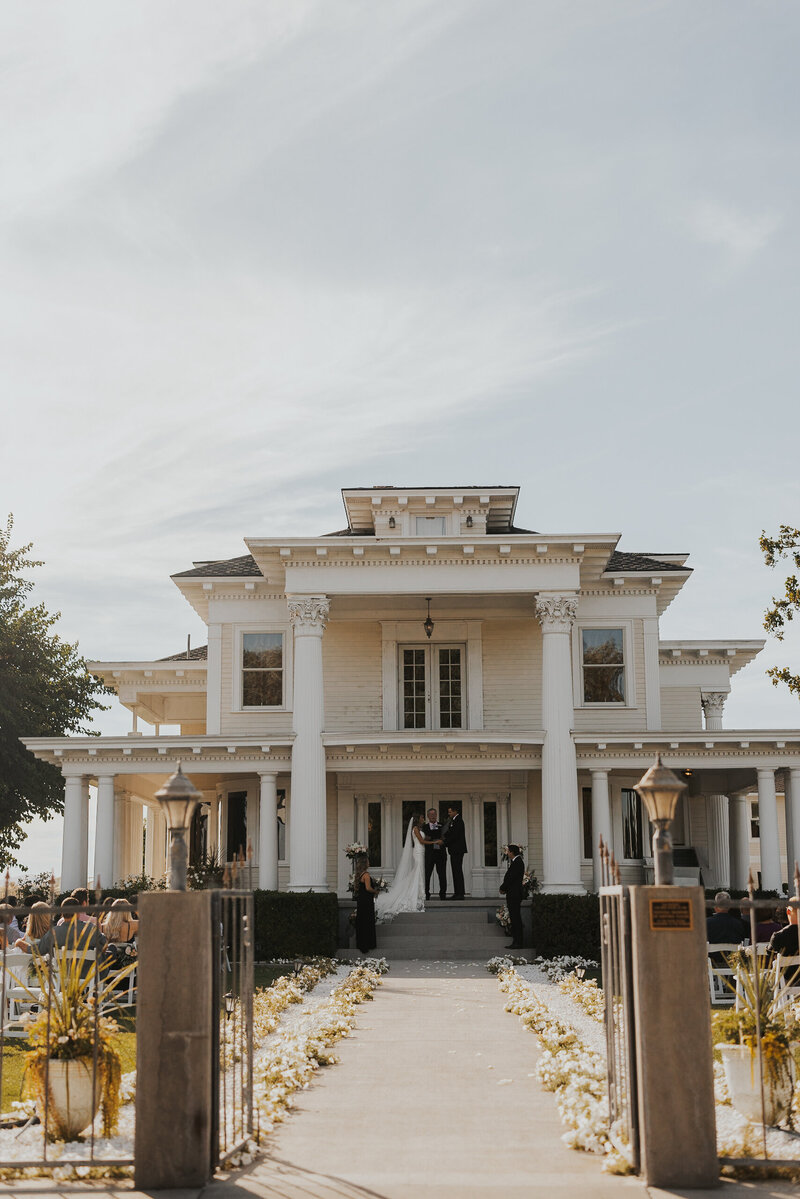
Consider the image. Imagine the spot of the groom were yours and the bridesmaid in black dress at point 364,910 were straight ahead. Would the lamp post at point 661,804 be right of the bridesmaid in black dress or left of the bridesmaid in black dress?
left

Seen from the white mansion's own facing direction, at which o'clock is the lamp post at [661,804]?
The lamp post is roughly at 12 o'clock from the white mansion.

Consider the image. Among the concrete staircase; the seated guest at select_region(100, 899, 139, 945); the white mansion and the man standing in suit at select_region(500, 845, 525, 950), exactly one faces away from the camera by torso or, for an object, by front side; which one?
the seated guest

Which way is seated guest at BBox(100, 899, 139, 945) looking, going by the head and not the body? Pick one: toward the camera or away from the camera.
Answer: away from the camera

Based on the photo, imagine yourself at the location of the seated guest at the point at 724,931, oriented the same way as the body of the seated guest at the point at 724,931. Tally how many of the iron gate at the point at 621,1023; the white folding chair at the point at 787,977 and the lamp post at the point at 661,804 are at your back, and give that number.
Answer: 3

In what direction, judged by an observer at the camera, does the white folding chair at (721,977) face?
facing away from the viewer

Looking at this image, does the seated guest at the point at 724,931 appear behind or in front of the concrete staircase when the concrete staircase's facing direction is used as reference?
in front

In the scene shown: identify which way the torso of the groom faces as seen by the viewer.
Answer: to the viewer's left

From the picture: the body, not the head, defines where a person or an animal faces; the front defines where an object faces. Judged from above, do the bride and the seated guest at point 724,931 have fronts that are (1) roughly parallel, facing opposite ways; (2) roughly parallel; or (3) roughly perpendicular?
roughly perpendicular

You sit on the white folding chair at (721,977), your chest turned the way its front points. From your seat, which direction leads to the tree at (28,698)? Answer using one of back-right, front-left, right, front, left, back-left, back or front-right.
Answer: front-left

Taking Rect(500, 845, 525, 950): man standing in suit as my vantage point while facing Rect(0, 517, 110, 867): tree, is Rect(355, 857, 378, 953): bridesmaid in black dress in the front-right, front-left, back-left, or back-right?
front-left

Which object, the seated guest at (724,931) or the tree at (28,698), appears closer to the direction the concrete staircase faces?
the seated guest

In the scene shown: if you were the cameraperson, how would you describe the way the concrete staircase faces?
facing the viewer

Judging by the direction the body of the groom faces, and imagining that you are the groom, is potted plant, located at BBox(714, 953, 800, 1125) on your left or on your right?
on your left

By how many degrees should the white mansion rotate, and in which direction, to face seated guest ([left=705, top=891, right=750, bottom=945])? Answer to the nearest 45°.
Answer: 0° — it already faces them

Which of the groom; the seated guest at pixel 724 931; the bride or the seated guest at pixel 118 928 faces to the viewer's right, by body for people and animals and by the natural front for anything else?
the bride

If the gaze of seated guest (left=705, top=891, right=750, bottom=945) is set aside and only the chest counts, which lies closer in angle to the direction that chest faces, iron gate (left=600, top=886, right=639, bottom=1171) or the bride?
the bride

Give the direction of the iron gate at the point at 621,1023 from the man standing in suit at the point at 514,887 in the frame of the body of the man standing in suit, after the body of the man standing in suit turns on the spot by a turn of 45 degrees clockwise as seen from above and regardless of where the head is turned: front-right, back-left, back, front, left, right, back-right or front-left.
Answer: back-left
